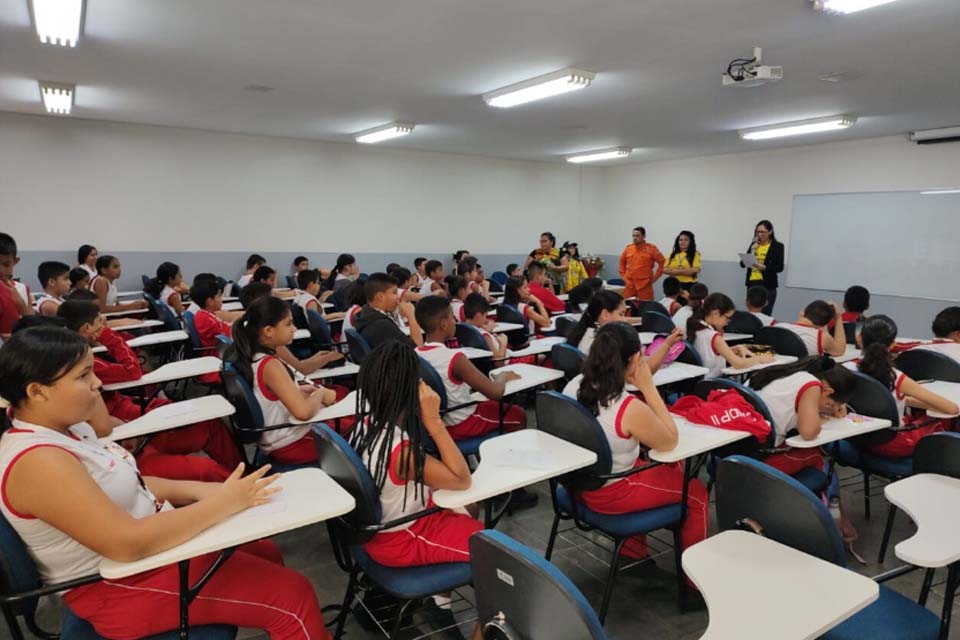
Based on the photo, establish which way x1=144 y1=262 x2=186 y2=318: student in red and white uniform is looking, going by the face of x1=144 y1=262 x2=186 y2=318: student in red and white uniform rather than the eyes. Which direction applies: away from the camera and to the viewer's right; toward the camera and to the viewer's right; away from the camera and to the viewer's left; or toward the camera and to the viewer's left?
away from the camera and to the viewer's right

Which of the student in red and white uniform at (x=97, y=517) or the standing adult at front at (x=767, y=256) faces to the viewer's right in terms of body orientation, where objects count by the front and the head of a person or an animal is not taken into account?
the student in red and white uniform

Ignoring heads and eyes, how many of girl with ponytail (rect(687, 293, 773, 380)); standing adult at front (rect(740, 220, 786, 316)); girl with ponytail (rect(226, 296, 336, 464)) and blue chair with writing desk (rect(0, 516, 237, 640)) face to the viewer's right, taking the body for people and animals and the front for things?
3

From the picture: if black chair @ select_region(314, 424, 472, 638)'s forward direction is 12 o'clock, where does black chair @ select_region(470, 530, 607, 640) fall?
black chair @ select_region(470, 530, 607, 640) is roughly at 2 o'clock from black chair @ select_region(314, 424, 472, 638).

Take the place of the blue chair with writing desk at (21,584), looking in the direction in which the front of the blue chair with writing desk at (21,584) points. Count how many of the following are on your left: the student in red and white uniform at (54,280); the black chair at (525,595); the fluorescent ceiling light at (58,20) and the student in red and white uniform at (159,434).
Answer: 3

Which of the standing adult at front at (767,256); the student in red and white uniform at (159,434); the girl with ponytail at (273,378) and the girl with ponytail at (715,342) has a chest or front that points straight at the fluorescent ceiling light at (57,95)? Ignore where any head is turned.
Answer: the standing adult at front

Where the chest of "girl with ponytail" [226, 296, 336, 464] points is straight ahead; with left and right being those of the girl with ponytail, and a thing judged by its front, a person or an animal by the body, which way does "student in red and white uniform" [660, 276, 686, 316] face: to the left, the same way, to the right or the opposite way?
the same way

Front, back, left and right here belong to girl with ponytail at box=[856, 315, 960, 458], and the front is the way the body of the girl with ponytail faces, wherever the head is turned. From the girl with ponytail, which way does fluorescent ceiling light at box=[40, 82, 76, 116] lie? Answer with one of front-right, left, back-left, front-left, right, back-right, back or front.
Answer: back-left

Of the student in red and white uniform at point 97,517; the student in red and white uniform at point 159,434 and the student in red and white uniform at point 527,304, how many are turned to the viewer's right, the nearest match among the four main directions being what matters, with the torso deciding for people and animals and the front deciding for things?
3

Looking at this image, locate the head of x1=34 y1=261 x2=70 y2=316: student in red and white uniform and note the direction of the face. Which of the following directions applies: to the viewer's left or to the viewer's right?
to the viewer's right

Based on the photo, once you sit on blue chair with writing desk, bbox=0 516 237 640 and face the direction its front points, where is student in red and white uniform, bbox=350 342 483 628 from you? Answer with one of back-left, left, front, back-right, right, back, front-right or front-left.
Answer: front

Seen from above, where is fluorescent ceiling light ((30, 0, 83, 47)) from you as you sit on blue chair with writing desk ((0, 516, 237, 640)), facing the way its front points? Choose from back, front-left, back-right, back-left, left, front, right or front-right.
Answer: left

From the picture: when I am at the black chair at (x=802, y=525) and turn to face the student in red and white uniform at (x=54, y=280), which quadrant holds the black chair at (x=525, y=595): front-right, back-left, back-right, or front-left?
front-left

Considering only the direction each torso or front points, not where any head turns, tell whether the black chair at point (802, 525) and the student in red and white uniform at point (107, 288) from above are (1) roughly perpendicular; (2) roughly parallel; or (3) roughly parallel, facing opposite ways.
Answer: roughly parallel

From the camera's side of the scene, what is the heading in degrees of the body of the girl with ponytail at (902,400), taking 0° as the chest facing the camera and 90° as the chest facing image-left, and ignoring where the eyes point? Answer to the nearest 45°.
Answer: approximately 225°
